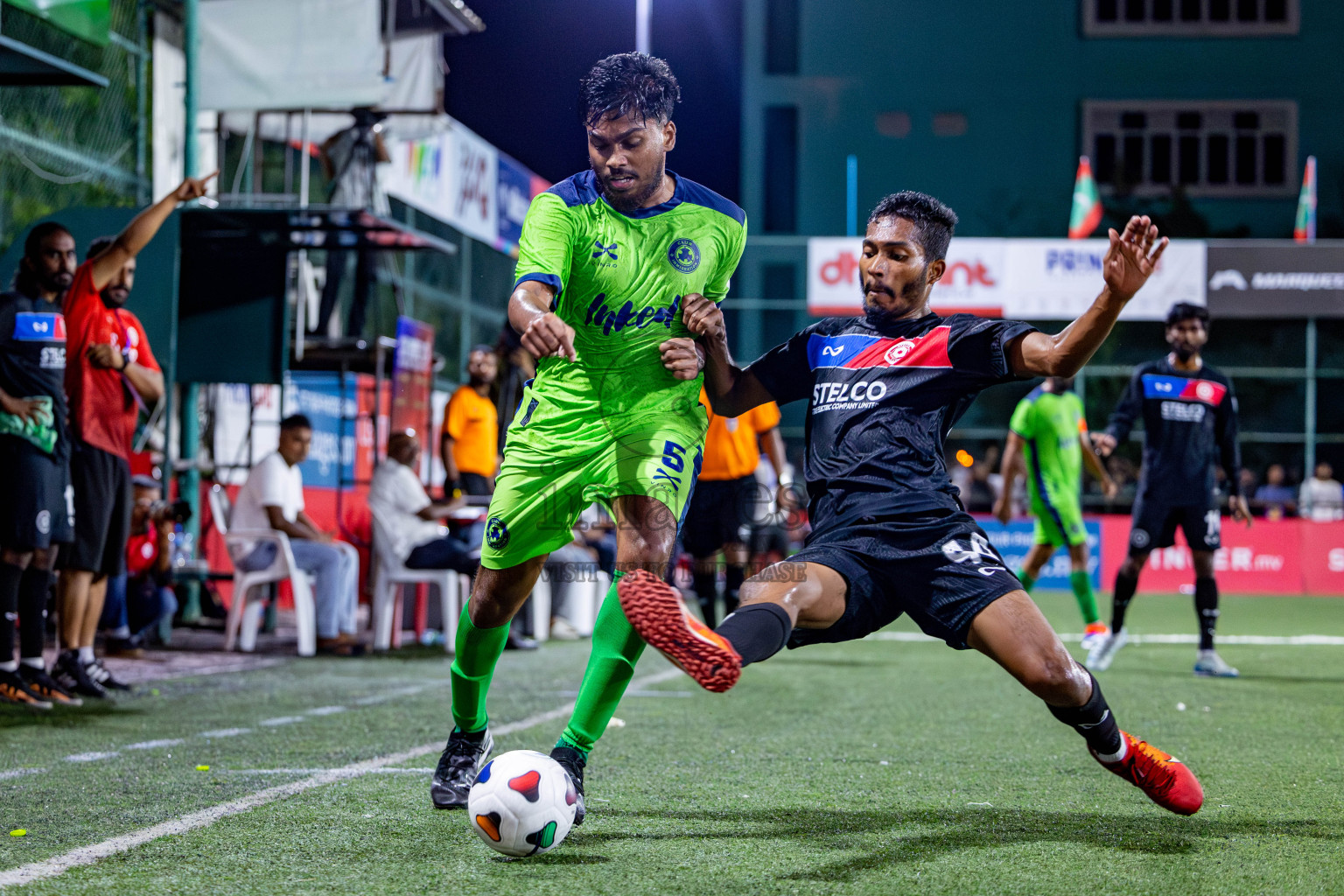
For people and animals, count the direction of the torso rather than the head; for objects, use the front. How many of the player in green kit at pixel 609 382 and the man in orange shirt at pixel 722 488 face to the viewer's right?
0

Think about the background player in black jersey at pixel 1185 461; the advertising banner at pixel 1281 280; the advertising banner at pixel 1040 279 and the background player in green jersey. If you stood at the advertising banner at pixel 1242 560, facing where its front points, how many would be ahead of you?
2

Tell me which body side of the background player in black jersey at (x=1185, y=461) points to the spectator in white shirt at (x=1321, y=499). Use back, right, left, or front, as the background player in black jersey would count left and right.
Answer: back

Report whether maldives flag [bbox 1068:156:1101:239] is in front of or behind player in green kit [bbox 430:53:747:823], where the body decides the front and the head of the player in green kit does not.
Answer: behind

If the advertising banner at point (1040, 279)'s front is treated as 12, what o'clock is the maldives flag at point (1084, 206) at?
The maldives flag is roughly at 7 o'clock from the advertising banner.

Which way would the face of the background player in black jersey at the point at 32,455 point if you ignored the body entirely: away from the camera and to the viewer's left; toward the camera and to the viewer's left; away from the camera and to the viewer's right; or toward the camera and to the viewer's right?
toward the camera and to the viewer's right

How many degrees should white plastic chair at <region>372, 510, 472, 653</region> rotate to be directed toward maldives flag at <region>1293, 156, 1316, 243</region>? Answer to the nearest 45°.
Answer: approximately 45° to its left

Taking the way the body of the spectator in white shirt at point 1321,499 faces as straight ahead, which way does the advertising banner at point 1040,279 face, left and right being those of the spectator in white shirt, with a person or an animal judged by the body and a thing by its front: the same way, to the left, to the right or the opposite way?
the same way

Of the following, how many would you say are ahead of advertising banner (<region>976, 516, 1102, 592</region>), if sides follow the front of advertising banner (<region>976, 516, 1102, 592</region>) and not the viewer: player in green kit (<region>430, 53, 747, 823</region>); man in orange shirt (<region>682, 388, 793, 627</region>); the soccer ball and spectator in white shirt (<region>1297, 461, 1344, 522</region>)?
3

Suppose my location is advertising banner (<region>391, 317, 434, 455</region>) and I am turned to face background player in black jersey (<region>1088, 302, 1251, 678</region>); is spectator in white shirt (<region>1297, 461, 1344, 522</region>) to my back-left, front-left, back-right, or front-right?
front-left

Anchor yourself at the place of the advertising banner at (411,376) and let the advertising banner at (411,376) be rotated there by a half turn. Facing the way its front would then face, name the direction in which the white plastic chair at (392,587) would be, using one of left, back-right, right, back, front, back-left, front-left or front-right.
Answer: back-left

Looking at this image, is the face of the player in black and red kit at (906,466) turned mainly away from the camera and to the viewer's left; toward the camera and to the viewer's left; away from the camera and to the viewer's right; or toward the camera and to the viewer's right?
toward the camera and to the viewer's left

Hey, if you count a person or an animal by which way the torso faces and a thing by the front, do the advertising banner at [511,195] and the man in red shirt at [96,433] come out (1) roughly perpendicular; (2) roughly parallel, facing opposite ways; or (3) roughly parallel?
roughly parallel

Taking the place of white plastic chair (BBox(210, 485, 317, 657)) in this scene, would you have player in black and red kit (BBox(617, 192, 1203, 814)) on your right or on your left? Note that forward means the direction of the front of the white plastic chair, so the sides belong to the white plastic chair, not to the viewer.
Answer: on your right

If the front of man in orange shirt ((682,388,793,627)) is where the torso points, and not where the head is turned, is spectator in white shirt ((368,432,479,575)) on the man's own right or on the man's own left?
on the man's own right

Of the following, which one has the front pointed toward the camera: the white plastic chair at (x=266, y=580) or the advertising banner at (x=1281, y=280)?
the advertising banner

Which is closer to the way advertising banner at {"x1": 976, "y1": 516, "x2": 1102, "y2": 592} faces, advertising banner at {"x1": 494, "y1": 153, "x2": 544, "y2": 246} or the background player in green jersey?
the background player in green jersey

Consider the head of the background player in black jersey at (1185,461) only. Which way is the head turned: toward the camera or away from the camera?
toward the camera

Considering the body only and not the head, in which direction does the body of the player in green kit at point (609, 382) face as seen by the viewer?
toward the camera

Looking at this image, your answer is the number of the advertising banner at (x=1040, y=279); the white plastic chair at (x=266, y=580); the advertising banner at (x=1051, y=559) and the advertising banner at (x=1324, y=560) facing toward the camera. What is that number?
3
